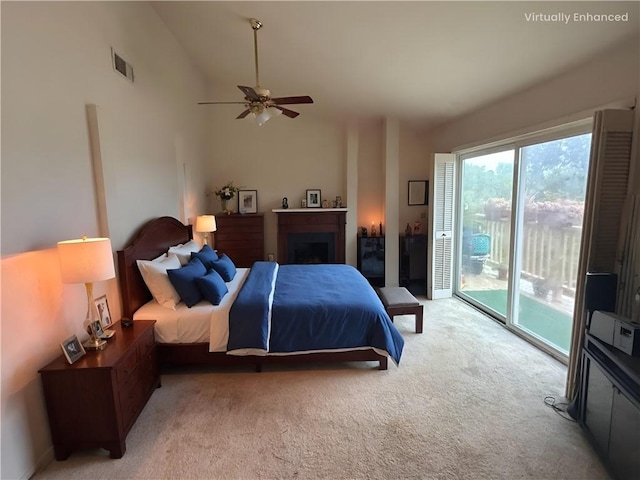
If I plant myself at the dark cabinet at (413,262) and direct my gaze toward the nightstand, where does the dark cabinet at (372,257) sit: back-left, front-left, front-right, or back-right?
front-right

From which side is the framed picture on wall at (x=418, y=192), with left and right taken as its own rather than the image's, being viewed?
front

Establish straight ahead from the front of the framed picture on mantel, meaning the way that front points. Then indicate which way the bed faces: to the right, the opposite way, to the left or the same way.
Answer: to the left

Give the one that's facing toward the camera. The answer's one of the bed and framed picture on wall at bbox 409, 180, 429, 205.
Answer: the framed picture on wall

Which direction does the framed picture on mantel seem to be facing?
toward the camera

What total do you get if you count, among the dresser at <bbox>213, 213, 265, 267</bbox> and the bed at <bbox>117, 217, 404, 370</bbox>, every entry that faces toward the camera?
1

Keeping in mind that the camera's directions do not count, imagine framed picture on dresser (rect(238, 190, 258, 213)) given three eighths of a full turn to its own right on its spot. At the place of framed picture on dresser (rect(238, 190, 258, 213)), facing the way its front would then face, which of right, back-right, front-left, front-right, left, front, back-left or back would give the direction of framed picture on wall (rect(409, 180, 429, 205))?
back-right

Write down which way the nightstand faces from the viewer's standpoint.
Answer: facing the viewer and to the right of the viewer

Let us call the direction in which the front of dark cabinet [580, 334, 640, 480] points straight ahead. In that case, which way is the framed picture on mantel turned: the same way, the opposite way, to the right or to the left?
to the left

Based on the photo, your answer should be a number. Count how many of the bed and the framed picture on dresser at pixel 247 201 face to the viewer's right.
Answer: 1

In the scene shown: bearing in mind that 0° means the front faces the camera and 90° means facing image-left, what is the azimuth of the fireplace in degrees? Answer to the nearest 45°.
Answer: approximately 0°

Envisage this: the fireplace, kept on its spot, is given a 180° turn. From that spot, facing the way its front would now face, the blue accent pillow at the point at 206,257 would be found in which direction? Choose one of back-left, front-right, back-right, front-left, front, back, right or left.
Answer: back-left

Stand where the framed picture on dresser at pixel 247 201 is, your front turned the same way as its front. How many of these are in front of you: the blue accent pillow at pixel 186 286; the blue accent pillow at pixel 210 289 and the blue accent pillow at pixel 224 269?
3

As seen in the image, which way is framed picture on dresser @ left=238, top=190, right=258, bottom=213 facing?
toward the camera

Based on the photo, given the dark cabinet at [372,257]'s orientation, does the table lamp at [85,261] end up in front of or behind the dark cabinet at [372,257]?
in front

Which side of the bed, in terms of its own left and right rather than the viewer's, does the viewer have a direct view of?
right
